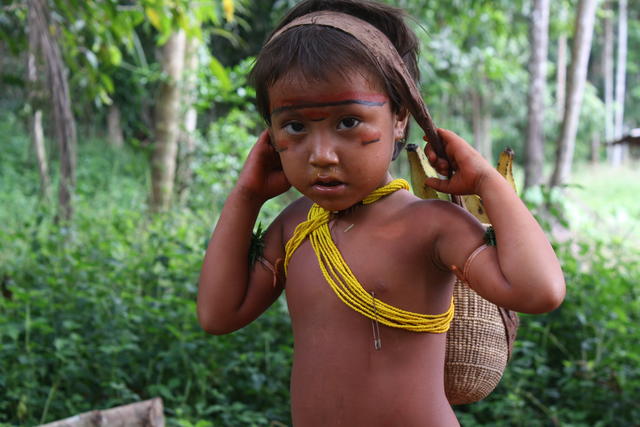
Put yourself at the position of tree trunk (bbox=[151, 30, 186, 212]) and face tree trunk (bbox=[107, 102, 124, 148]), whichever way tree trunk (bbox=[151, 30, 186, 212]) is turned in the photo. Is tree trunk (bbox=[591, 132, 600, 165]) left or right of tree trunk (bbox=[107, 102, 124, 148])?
right

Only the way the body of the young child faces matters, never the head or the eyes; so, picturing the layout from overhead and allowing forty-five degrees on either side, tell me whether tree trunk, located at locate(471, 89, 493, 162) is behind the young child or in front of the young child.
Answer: behind

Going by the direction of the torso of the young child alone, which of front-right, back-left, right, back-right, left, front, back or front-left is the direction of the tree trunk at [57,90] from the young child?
right

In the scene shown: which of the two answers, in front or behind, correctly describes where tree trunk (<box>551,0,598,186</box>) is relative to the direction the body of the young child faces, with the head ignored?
behind

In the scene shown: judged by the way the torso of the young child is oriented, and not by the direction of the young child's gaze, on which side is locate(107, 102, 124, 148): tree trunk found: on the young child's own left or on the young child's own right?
on the young child's own right

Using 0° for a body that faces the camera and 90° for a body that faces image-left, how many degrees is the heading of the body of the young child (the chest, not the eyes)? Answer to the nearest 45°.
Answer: approximately 45°
